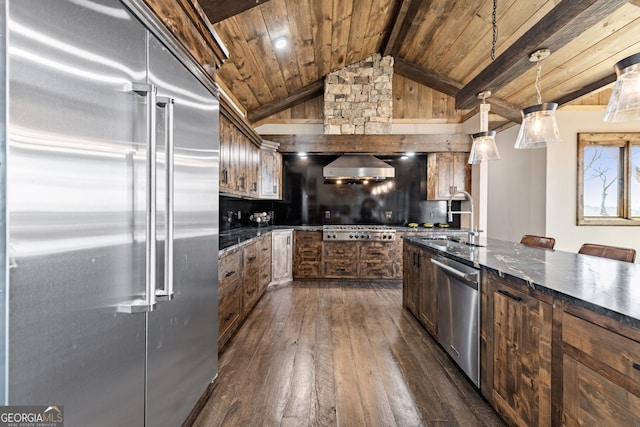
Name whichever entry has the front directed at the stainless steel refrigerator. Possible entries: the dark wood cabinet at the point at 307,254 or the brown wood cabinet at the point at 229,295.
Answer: the dark wood cabinet

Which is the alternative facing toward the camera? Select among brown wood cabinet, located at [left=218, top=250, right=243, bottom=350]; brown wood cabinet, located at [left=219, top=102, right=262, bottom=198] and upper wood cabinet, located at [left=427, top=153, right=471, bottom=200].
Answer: the upper wood cabinet

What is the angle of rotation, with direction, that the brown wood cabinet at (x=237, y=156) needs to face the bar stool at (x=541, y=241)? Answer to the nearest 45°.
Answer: approximately 45° to its right

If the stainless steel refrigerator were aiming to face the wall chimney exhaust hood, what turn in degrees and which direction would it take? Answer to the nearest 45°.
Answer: approximately 90° to its left

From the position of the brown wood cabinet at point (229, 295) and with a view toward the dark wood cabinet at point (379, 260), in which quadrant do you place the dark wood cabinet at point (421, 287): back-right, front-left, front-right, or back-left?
front-right

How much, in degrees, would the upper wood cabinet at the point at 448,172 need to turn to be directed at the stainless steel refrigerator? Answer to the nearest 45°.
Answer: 0° — it already faces it

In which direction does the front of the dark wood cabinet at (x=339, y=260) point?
toward the camera

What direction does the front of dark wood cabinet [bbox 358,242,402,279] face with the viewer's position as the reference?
facing the viewer

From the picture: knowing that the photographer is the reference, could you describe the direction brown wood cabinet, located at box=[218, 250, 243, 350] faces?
facing to the right of the viewer

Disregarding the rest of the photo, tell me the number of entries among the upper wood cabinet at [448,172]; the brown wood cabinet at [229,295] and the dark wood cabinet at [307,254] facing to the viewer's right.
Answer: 1

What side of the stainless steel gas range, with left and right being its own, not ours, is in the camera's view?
front

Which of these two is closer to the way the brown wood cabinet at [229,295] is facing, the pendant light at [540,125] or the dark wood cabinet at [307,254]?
the pendant light

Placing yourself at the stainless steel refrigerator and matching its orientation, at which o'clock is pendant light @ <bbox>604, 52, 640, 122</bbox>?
The pendant light is roughly at 11 o'clock from the stainless steel refrigerator.

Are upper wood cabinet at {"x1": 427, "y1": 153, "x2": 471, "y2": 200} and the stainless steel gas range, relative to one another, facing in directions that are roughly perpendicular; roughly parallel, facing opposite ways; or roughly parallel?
roughly parallel

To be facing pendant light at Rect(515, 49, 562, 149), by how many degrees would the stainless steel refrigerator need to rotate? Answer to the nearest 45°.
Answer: approximately 45° to its left

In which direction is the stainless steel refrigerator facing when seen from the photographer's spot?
facing the viewer and to the right of the viewer

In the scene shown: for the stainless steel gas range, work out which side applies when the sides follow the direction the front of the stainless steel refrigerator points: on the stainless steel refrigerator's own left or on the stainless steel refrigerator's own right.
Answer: on the stainless steel refrigerator's own left

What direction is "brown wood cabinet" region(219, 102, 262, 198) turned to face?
to the viewer's right

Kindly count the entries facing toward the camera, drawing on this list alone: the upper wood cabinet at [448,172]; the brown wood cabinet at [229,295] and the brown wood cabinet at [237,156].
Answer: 1

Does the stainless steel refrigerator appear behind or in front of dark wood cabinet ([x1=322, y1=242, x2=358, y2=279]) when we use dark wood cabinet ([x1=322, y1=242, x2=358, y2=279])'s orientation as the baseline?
in front

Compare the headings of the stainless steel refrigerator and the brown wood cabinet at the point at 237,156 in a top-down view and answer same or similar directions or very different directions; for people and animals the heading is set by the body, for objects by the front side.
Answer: same or similar directions

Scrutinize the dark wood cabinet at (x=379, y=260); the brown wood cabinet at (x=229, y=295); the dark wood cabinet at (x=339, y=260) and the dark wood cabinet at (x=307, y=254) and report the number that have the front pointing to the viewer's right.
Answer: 1
